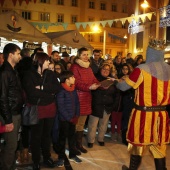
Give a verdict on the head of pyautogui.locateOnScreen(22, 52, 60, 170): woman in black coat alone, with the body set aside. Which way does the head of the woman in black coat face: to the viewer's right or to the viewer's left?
to the viewer's right

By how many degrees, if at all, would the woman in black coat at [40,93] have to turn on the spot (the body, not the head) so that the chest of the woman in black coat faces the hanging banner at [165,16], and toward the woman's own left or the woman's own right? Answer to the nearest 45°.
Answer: approximately 90° to the woman's own left

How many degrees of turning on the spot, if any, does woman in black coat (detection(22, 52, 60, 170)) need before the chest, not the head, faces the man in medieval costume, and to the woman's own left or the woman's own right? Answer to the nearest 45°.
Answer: approximately 45° to the woman's own left
